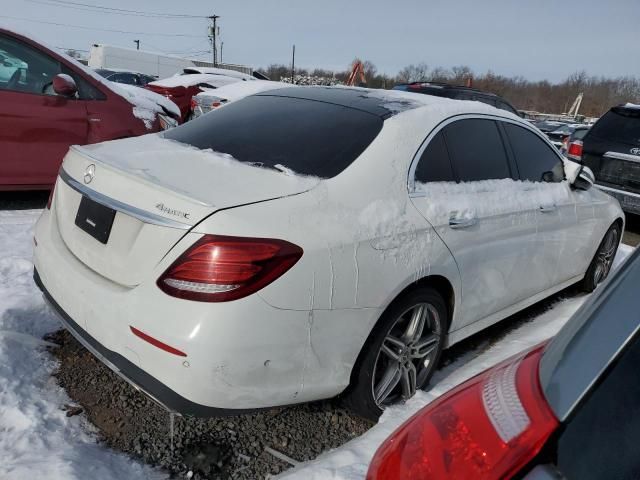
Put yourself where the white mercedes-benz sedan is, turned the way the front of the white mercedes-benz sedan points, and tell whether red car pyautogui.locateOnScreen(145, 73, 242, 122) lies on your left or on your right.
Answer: on your left

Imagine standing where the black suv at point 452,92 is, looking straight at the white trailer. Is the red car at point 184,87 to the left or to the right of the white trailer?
left

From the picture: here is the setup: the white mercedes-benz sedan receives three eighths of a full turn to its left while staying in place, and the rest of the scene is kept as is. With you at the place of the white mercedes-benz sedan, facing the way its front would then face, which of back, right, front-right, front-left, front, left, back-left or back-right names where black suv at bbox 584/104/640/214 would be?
back-right

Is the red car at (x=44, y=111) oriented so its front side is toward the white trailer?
no

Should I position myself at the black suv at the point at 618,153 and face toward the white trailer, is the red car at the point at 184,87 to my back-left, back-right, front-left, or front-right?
front-left

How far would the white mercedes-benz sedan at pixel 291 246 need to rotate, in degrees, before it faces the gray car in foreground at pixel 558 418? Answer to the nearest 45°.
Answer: approximately 90° to its right

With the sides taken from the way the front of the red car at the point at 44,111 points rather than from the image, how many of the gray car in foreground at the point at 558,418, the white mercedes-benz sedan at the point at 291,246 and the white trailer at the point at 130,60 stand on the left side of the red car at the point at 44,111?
1

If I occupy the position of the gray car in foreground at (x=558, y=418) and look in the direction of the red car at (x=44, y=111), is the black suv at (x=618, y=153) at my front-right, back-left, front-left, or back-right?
front-right

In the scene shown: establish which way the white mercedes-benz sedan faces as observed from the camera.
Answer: facing away from the viewer and to the right of the viewer

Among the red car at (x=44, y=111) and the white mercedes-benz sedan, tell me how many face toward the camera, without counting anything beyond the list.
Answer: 0

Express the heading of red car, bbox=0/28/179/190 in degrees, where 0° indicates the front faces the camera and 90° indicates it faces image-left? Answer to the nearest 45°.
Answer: approximately 270°

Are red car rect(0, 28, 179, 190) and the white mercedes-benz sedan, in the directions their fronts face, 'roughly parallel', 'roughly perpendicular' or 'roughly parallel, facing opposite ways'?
roughly parallel

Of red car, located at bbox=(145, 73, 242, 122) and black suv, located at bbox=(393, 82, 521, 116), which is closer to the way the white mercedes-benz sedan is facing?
the black suv

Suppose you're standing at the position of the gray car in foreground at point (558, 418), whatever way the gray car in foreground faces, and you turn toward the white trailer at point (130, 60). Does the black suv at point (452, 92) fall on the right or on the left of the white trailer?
right

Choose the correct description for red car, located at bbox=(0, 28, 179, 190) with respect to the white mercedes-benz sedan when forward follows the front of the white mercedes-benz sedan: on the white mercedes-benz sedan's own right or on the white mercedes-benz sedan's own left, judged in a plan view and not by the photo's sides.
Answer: on the white mercedes-benz sedan's own left

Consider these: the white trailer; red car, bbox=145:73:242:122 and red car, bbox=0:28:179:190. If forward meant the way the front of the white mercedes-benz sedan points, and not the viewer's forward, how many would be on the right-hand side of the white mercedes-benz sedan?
0
